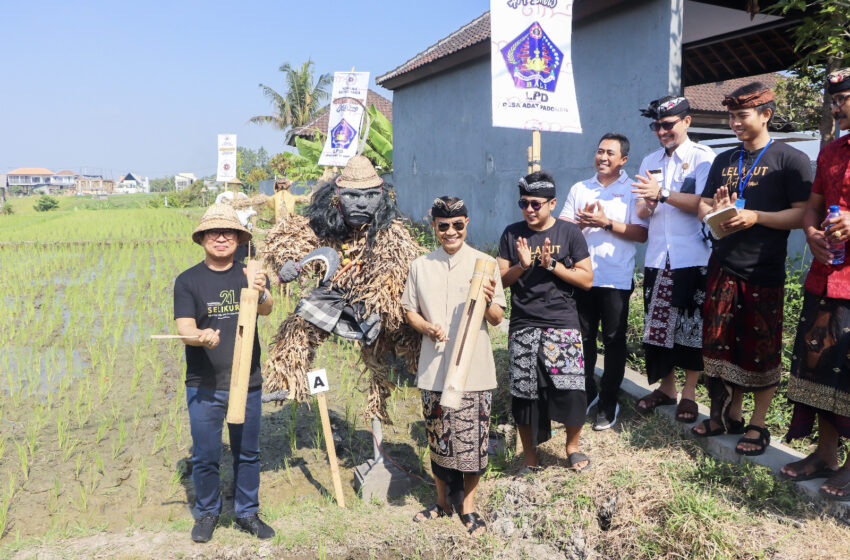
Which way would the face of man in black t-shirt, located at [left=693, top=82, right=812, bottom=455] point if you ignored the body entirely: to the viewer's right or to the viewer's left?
to the viewer's left

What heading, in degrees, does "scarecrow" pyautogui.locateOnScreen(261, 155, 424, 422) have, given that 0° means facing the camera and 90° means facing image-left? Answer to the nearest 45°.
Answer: approximately 0°

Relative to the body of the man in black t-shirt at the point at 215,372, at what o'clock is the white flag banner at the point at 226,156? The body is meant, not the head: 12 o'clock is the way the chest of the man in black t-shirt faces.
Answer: The white flag banner is roughly at 6 o'clock from the man in black t-shirt.

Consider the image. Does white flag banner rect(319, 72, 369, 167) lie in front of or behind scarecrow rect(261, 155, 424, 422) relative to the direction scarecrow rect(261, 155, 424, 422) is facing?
behind

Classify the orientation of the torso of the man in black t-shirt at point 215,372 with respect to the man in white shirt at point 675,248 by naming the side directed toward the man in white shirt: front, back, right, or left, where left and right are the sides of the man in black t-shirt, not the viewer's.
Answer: left

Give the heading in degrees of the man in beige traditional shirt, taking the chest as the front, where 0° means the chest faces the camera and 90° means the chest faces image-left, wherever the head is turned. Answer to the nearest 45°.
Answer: approximately 0°

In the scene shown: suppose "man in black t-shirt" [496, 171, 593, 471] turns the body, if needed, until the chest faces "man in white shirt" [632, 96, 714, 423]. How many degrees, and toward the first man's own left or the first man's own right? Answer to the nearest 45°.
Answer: approximately 135° to the first man's own left

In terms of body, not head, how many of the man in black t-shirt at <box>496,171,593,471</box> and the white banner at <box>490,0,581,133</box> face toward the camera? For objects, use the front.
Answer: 2

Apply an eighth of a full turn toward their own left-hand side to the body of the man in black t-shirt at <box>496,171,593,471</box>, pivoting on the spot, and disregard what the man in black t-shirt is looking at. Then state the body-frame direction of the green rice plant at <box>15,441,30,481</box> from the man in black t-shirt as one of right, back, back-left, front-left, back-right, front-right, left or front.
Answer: back-right

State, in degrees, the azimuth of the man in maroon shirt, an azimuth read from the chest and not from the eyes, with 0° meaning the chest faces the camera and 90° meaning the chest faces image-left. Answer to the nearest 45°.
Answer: approximately 45°
